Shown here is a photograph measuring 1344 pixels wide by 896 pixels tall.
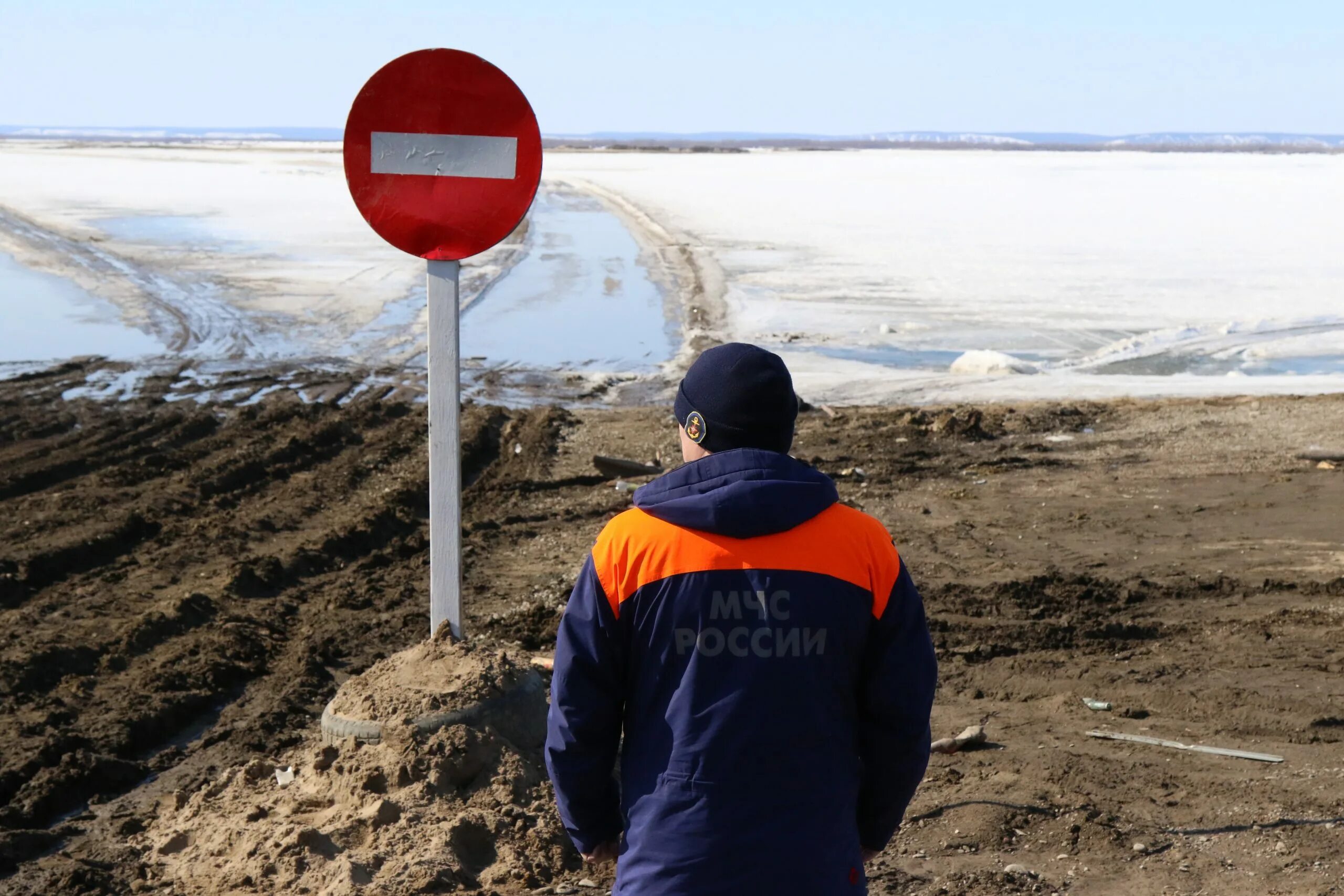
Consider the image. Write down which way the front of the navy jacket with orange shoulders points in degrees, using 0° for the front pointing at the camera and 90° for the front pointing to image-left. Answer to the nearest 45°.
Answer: approximately 180°

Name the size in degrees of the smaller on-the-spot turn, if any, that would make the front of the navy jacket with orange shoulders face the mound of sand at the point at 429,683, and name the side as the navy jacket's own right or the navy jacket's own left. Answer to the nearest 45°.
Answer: approximately 45° to the navy jacket's own left

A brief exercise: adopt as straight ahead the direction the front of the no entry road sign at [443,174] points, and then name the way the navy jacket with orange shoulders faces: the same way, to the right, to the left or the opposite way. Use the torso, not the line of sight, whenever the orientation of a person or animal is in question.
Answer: the opposite way

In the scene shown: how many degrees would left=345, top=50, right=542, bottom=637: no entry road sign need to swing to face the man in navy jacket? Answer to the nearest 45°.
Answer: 0° — it already faces them

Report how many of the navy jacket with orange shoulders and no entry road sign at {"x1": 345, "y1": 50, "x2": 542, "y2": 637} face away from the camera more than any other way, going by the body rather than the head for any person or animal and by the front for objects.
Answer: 1

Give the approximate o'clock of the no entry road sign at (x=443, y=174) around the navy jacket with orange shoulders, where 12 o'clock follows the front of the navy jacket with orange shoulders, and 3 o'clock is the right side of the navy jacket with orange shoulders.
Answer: The no entry road sign is roughly at 11 o'clock from the navy jacket with orange shoulders.
